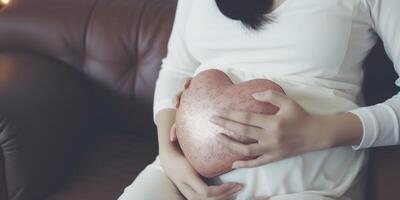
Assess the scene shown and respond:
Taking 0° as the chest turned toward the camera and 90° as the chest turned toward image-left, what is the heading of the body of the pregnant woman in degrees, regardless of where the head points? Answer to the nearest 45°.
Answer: approximately 45°
